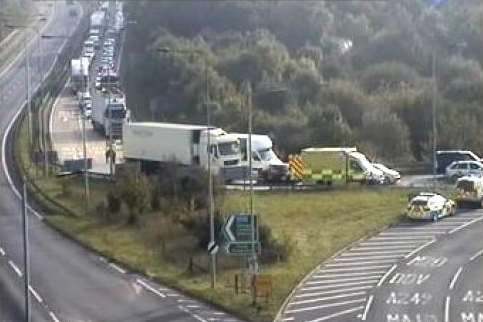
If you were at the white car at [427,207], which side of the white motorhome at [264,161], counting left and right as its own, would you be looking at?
front

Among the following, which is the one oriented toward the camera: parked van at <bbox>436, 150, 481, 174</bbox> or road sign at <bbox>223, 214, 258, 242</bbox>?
the road sign

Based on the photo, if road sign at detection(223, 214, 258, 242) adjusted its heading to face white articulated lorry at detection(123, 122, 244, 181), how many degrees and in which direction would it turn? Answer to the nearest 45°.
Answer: approximately 180°

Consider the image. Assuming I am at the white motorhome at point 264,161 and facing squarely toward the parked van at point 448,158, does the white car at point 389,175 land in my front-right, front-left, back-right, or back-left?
front-right

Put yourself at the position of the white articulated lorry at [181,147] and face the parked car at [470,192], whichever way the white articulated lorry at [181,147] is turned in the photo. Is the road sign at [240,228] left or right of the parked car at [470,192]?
right

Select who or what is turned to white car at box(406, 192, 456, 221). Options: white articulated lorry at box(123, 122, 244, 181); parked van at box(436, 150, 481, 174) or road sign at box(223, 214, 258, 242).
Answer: the white articulated lorry

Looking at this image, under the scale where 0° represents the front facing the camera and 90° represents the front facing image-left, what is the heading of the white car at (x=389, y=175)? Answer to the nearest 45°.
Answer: approximately 315°

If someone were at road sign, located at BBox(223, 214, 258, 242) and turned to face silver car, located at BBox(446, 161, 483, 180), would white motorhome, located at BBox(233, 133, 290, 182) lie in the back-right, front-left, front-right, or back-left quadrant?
front-left

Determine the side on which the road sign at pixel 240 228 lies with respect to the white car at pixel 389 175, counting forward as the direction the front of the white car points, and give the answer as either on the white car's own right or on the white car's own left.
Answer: on the white car's own right

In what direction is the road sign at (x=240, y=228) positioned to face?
toward the camera

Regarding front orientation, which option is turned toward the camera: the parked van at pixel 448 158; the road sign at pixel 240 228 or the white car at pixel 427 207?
the road sign

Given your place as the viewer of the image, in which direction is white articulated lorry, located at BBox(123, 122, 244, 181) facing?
facing the viewer and to the right of the viewer

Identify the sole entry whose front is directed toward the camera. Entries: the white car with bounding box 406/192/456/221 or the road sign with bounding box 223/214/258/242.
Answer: the road sign
